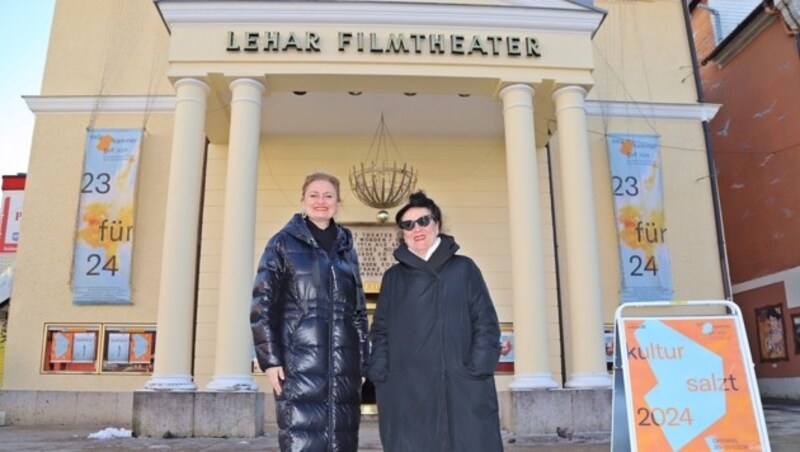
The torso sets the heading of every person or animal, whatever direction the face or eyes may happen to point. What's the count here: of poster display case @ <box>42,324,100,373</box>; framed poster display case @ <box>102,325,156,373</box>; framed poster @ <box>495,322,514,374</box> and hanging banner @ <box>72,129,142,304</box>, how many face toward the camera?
4

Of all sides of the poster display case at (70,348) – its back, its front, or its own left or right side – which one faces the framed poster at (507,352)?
left

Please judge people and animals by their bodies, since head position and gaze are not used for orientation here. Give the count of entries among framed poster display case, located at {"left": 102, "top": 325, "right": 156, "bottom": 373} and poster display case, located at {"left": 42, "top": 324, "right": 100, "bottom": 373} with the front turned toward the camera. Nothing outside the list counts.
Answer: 2

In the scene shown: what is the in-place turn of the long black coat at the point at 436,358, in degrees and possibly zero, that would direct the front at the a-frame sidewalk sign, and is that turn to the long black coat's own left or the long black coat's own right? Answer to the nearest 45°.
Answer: approximately 135° to the long black coat's own left

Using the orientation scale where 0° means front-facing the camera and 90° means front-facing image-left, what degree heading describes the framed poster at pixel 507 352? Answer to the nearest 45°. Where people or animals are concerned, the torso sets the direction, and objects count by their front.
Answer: approximately 0°

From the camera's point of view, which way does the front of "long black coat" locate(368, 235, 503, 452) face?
toward the camera

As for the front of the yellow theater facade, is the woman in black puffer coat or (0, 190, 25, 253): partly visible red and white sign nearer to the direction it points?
the woman in black puffer coat

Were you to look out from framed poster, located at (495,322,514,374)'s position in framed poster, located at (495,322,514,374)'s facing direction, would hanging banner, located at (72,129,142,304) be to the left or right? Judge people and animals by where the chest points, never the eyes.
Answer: on its right

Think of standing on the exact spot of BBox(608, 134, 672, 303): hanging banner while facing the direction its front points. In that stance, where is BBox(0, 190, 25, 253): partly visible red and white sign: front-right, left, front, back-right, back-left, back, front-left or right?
right

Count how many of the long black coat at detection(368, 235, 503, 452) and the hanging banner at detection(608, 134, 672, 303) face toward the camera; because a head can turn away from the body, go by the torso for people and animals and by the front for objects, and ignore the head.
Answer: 2

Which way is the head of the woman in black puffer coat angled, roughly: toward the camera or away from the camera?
toward the camera

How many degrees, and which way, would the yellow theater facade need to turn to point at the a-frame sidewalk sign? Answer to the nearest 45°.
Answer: approximately 45° to its left

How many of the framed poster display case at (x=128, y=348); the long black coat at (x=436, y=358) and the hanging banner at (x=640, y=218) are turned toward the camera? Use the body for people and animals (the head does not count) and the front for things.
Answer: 3

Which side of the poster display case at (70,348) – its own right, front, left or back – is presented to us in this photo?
front

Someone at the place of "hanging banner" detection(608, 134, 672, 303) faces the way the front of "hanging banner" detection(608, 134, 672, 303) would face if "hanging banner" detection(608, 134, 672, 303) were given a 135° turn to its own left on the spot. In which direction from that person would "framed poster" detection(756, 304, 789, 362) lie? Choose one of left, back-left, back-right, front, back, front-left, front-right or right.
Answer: front

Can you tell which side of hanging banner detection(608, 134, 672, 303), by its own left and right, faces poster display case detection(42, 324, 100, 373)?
right

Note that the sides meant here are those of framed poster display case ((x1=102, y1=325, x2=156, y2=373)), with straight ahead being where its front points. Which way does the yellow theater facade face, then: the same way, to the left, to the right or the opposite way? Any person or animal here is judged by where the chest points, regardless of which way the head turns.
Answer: the same way
